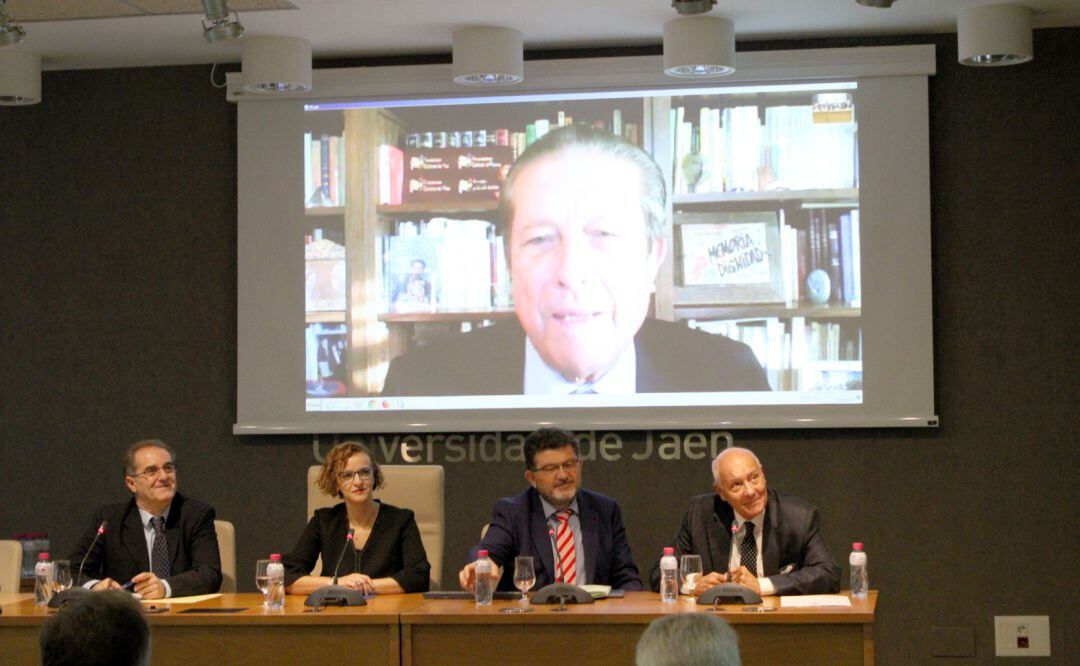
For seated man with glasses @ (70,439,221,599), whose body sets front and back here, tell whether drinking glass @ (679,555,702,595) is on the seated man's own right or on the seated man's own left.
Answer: on the seated man's own left

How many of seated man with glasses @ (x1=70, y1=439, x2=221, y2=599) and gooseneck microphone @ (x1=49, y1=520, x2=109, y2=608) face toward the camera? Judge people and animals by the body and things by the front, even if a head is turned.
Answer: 1

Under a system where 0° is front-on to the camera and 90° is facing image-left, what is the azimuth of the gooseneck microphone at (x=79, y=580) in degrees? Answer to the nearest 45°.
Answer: approximately 225°

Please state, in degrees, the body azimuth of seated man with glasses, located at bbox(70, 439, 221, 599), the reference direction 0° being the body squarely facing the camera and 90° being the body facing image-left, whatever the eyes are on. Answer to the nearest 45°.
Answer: approximately 0°
